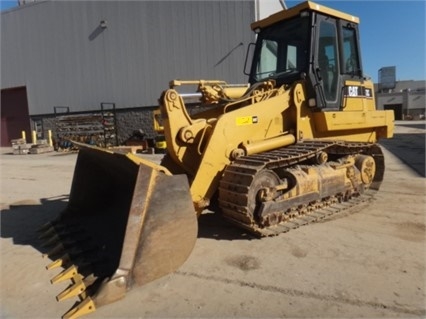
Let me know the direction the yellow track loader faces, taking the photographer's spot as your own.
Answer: facing the viewer and to the left of the viewer
